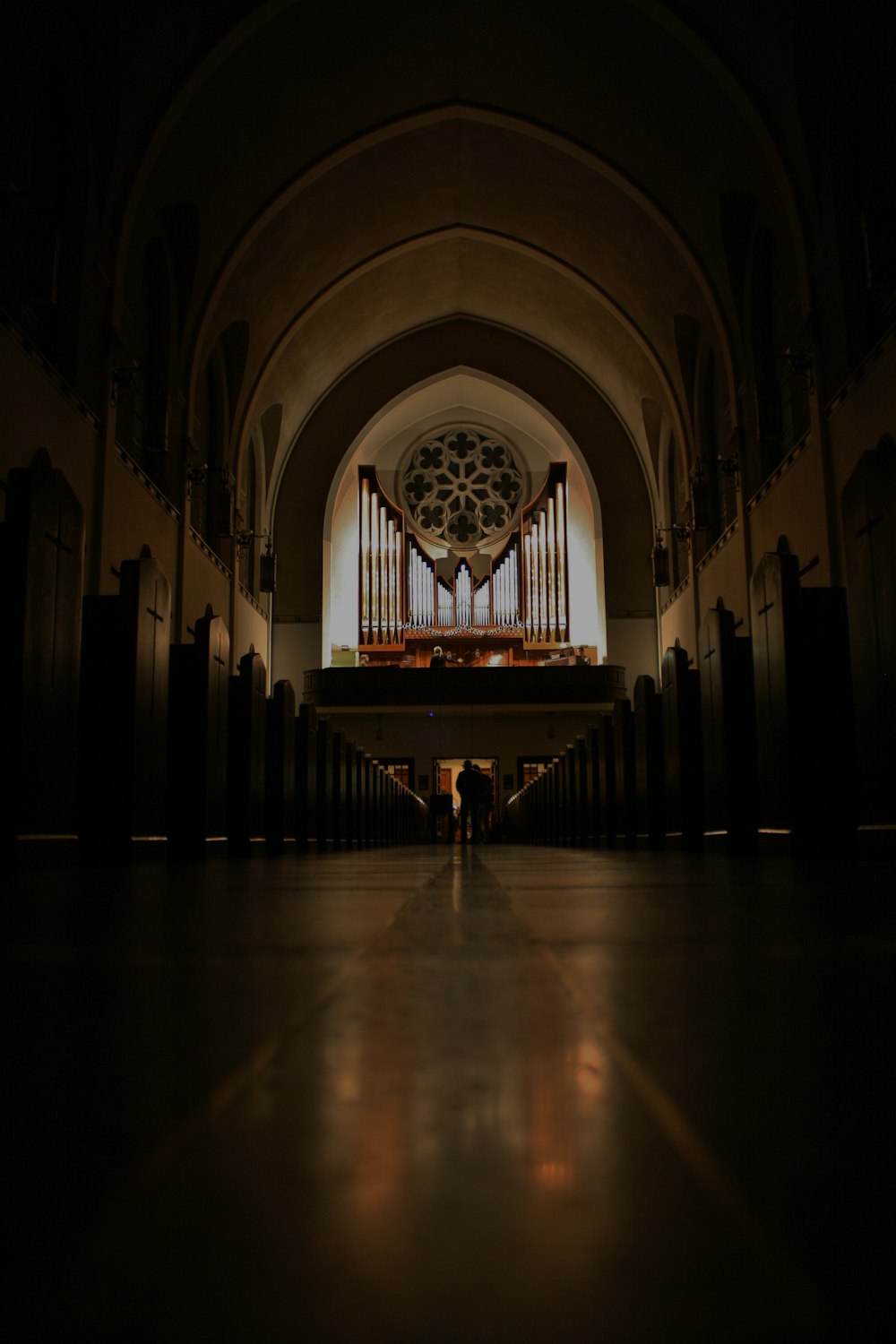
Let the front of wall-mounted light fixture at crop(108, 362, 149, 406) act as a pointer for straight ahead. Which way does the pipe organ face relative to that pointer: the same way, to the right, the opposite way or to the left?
to the right

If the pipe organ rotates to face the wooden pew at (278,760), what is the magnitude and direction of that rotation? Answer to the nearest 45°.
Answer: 0° — it already faces it

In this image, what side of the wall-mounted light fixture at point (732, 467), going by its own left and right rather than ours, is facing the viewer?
left

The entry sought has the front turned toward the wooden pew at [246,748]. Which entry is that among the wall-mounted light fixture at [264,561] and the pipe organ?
the pipe organ

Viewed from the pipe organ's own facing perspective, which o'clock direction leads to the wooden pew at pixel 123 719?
The wooden pew is roughly at 12 o'clock from the pipe organ.

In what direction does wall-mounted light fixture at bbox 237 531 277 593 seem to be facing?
to the viewer's right

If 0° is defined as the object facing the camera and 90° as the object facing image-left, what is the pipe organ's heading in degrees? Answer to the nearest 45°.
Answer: approximately 0°

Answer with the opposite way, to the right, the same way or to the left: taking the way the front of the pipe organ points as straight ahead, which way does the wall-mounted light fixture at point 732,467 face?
to the right

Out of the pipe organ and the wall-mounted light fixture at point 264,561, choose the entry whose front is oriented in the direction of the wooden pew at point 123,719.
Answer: the pipe organ

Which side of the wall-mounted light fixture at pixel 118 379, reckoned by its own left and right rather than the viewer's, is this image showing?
right

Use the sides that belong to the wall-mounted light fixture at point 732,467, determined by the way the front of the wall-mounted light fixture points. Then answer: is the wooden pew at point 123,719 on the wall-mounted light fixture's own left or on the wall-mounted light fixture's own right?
on the wall-mounted light fixture's own left

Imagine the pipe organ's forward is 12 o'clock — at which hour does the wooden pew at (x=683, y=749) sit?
The wooden pew is roughly at 12 o'clock from the pipe organ.

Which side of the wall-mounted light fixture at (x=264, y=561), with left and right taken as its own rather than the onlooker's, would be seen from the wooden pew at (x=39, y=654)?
right

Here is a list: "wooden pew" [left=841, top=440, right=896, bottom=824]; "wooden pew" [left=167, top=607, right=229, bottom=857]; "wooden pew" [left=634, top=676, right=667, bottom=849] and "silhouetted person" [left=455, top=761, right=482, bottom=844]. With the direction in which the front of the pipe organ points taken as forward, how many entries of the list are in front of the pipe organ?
4
